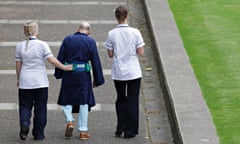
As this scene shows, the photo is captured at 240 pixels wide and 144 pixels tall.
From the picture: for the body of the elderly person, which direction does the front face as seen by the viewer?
away from the camera
